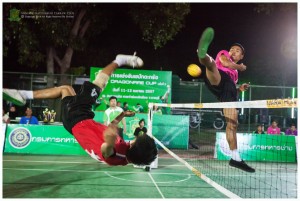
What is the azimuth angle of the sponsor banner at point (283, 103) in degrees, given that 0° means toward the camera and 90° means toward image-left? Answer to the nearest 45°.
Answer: approximately 0°

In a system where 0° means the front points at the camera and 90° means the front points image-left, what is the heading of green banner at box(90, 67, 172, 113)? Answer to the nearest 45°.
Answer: approximately 0°

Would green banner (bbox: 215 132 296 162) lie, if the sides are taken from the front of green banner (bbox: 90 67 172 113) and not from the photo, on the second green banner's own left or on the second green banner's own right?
on the second green banner's own left
